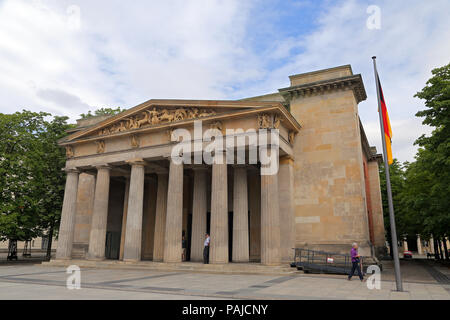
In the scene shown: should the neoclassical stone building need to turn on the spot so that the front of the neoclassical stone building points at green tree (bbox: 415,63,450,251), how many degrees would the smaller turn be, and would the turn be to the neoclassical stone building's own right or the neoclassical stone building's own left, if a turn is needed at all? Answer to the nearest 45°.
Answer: approximately 135° to the neoclassical stone building's own left

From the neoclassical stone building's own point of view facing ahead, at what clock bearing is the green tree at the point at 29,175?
The green tree is roughly at 2 o'clock from the neoclassical stone building.

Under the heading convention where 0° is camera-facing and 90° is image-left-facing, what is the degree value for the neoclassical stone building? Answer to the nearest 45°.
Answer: approximately 45°
